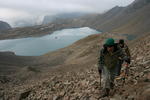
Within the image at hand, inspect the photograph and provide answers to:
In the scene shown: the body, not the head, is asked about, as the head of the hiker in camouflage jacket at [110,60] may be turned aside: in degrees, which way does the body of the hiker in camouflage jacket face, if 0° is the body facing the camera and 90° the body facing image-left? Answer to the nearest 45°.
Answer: approximately 0°
